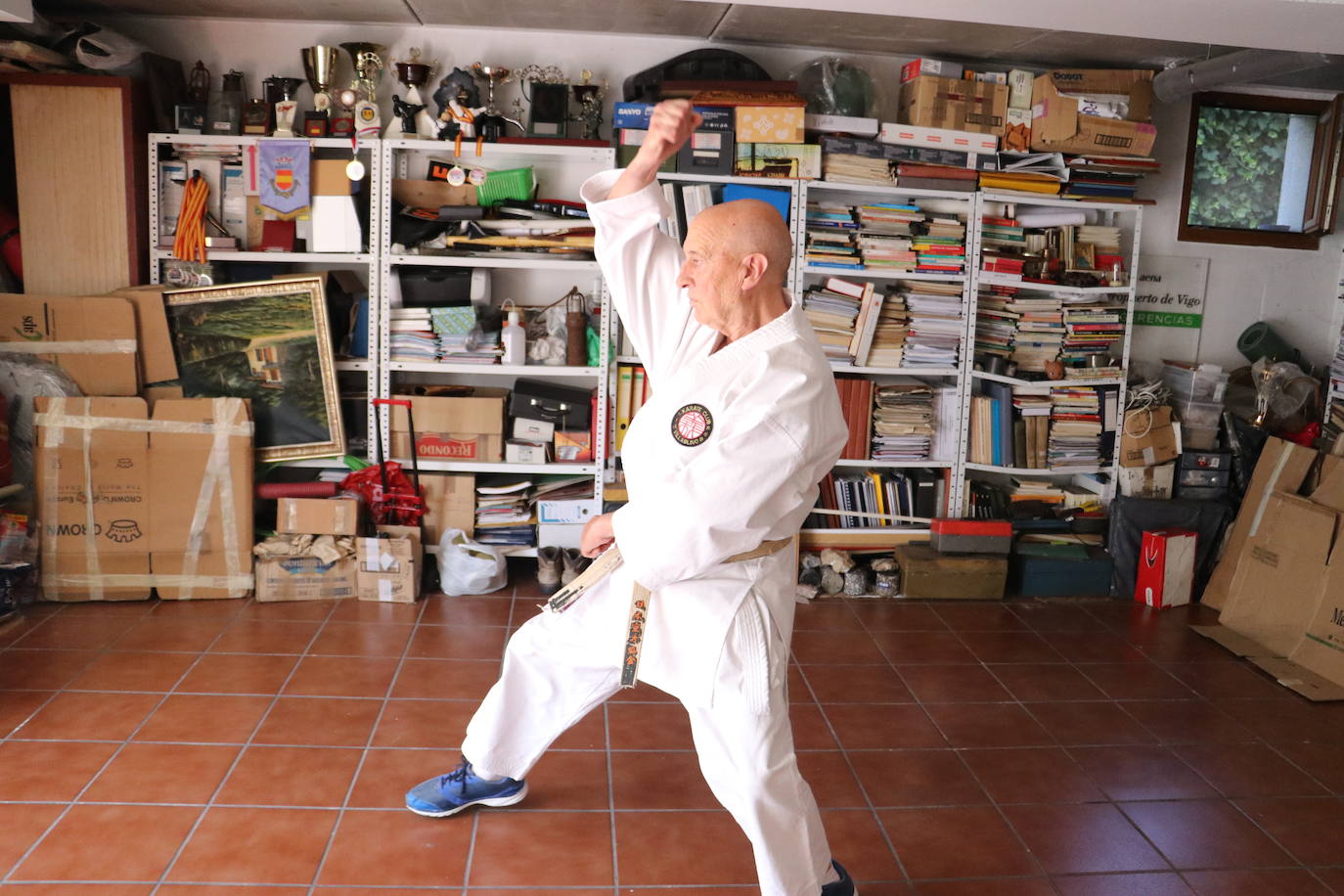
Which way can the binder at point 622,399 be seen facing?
toward the camera

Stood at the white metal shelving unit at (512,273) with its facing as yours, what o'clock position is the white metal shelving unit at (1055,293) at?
the white metal shelving unit at (1055,293) is roughly at 9 o'clock from the white metal shelving unit at (512,273).

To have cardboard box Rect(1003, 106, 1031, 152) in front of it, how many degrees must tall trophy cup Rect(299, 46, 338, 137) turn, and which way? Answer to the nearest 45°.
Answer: approximately 90° to its left

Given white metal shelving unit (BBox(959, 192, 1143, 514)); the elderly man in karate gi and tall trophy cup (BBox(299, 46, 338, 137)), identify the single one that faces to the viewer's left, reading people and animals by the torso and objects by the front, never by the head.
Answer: the elderly man in karate gi

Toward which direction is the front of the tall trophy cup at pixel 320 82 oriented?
toward the camera

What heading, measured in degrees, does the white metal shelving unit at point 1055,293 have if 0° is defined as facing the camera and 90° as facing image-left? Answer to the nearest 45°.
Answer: approximately 0°

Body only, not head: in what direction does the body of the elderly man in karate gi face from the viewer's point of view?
to the viewer's left

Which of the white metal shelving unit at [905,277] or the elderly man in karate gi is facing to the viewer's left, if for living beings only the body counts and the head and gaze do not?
the elderly man in karate gi

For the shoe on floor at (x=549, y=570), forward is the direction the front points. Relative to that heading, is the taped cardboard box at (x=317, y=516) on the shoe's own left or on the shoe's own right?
on the shoe's own right

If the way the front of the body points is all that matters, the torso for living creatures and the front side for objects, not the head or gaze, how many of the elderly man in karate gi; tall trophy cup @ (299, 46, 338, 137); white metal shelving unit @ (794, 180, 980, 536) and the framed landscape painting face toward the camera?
3
